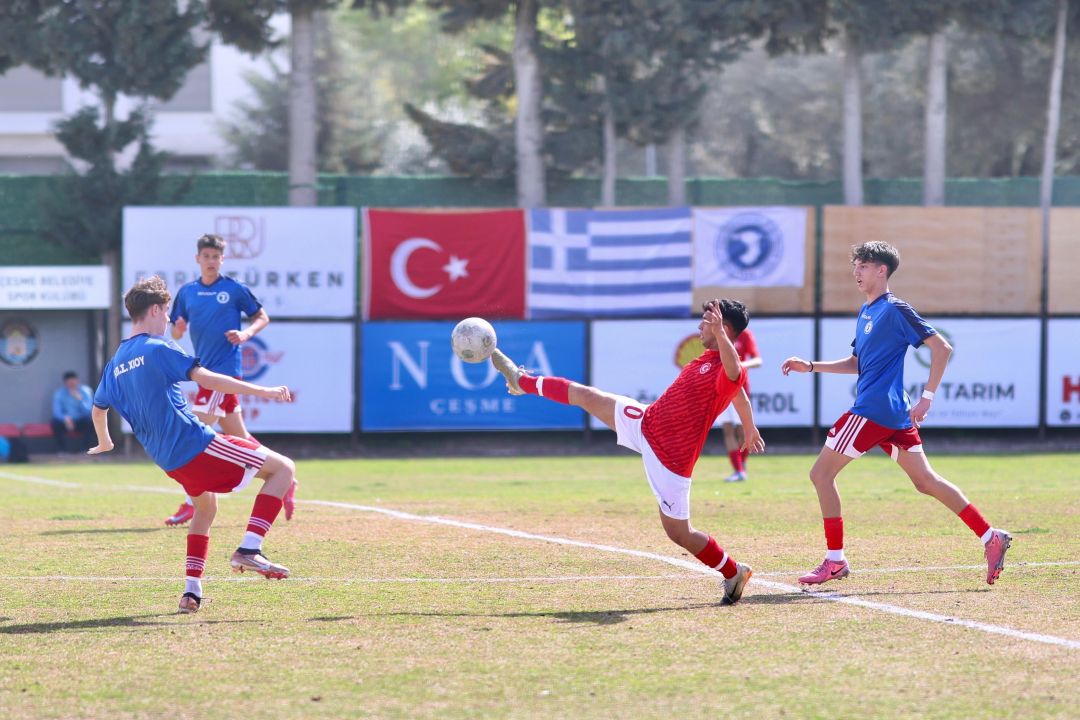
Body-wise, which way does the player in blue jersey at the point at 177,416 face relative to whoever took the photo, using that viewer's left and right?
facing away from the viewer and to the right of the viewer

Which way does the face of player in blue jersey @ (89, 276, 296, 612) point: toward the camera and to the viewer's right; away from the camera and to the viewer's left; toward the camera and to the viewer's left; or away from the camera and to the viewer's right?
away from the camera and to the viewer's right

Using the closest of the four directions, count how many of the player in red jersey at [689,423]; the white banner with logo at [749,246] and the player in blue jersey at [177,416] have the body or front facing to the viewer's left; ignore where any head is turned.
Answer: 1

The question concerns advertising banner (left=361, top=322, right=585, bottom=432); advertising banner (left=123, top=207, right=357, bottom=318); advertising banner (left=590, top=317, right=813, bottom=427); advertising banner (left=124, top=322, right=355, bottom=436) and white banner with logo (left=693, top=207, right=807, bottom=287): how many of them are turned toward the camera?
5

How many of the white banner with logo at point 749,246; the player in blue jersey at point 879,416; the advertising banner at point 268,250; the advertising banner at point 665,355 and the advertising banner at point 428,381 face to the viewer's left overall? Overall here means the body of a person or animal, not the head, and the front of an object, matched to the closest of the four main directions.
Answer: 1

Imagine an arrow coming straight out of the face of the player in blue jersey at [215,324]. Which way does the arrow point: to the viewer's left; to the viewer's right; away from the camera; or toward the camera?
toward the camera

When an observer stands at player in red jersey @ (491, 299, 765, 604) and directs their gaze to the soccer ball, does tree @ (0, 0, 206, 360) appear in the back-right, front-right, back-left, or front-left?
front-right

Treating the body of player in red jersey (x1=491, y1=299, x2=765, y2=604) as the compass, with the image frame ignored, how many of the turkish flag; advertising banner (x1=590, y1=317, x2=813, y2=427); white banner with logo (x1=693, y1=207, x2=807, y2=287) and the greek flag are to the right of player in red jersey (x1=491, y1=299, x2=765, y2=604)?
4

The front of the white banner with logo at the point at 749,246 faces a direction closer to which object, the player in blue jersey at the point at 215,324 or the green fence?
the player in blue jersey

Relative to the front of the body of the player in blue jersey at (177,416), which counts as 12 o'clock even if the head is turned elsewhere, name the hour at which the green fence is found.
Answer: The green fence is roughly at 11 o'clock from the player in blue jersey.

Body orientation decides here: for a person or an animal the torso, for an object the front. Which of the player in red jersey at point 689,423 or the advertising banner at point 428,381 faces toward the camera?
the advertising banner

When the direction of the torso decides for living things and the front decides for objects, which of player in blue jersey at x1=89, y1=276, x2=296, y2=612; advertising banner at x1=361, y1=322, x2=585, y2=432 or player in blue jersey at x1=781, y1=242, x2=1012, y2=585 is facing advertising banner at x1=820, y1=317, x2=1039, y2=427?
player in blue jersey at x1=89, y1=276, x2=296, y2=612

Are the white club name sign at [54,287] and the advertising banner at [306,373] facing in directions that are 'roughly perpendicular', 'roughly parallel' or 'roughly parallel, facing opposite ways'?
roughly parallel

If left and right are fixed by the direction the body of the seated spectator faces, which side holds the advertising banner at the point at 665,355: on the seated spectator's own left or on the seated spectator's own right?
on the seated spectator's own left

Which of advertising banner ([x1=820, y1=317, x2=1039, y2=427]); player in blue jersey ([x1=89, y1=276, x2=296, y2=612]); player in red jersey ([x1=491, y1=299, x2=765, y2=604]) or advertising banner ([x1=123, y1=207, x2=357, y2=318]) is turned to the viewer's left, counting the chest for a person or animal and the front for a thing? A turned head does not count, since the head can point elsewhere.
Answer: the player in red jersey

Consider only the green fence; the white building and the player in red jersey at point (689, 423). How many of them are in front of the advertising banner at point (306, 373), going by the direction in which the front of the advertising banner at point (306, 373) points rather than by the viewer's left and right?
1

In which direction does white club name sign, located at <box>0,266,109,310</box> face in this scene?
toward the camera

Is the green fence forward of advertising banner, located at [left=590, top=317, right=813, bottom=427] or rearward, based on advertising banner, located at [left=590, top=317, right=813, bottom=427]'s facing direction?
rearward

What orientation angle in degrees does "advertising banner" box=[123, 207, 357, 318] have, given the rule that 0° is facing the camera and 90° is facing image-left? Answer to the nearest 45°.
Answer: approximately 0°

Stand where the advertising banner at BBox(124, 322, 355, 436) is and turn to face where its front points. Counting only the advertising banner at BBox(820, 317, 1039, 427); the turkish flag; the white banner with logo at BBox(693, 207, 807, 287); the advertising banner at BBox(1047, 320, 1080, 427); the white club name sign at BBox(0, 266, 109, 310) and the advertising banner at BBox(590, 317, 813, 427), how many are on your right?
1
